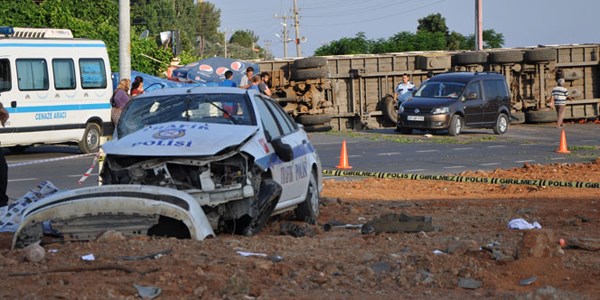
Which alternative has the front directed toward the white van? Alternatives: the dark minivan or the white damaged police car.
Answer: the dark minivan

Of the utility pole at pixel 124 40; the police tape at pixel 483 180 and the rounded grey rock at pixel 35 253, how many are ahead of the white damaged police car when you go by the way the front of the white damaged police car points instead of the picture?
1

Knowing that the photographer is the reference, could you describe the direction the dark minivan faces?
facing the viewer and to the left of the viewer

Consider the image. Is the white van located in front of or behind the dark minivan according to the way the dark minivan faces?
in front

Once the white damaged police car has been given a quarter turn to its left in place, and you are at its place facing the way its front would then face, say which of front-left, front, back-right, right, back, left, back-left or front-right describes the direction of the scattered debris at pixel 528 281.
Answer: front

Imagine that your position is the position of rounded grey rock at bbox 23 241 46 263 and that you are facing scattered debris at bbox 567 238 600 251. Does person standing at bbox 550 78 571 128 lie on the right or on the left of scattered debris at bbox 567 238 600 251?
left

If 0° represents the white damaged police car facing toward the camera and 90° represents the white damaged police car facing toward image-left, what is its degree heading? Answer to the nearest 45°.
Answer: approximately 45°

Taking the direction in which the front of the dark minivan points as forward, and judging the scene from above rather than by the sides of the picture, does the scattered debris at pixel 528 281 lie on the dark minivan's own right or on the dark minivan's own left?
on the dark minivan's own left

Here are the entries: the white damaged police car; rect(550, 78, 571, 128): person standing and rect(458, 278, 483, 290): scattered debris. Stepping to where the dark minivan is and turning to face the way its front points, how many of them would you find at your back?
1

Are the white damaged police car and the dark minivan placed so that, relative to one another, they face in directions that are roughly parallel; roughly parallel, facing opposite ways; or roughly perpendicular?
roughly parallel

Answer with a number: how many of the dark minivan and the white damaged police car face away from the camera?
0

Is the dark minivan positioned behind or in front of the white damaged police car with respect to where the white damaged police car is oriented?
behind

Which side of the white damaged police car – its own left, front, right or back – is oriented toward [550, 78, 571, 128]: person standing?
back

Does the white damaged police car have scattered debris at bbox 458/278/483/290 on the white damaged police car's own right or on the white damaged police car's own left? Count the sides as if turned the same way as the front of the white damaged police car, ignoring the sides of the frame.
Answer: on the white damaged police car's own left

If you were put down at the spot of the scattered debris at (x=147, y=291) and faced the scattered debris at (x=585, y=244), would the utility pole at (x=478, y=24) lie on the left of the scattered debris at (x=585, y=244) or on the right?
left

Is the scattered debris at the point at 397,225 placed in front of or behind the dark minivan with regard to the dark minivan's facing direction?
in front
